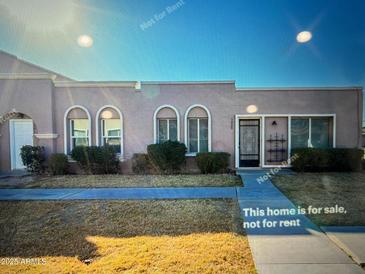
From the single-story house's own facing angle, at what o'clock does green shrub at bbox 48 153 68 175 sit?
The green shrub is roughly at 3 o'clock from the single-story house.

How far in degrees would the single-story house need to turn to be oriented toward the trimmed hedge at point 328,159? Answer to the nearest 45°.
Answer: approximately 90° to its left

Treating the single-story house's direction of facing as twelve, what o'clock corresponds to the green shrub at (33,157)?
The green shrub is roughly at 3 o'clock from the single-story house.

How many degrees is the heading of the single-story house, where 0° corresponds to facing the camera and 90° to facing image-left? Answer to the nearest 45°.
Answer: approximately 0°
